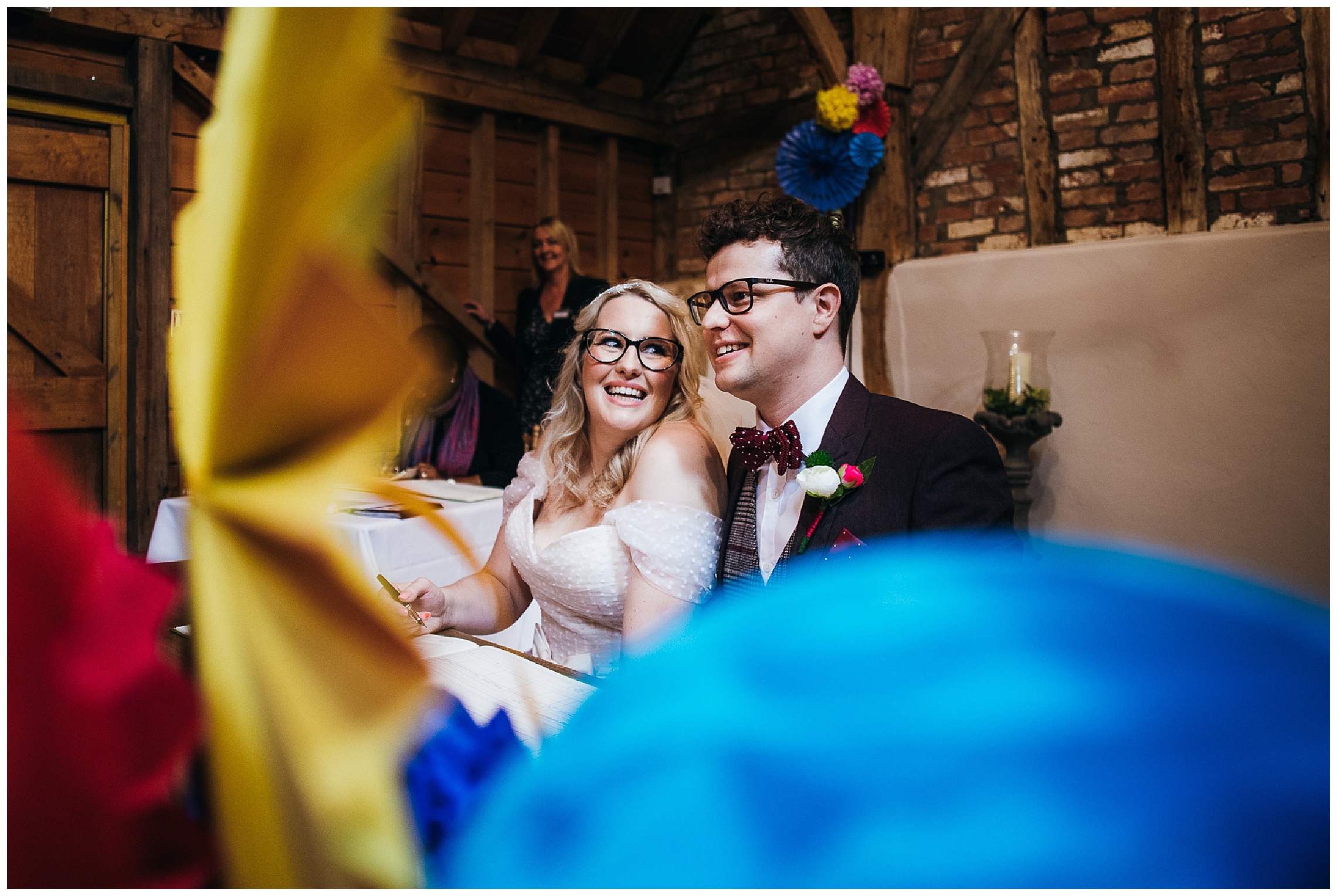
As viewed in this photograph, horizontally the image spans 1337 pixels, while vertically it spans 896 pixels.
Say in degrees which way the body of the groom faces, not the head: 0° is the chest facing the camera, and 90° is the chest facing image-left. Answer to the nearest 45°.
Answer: approximately 45°

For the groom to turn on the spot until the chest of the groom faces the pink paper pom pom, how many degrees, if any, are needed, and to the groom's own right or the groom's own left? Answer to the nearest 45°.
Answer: approximately 135° to the groom's own right

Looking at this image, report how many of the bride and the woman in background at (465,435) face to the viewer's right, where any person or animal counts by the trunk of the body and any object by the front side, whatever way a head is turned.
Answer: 0

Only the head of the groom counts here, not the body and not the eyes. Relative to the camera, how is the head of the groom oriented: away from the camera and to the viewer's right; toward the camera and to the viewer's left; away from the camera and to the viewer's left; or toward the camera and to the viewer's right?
toward the camera and to the viewer's left

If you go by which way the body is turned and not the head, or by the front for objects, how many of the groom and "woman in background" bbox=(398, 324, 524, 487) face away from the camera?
0

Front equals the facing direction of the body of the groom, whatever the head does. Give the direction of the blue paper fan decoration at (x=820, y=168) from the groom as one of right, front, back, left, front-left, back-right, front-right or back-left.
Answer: back-right

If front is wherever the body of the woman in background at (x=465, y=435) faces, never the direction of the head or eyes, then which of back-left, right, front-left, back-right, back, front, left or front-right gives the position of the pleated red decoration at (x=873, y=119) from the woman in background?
back-left

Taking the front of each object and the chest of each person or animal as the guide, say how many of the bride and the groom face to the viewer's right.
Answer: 0
